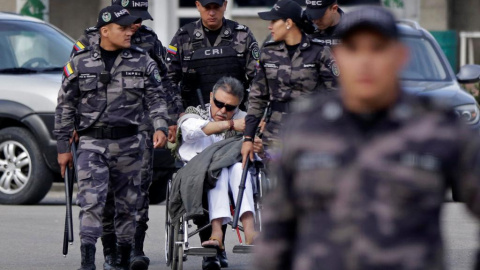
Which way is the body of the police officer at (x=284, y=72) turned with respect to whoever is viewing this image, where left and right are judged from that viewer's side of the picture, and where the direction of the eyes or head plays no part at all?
facing the viewer and to the left of the viewer

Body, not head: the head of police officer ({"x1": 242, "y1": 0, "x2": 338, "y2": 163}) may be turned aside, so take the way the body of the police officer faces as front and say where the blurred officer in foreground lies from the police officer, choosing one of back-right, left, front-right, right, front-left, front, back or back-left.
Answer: front-left

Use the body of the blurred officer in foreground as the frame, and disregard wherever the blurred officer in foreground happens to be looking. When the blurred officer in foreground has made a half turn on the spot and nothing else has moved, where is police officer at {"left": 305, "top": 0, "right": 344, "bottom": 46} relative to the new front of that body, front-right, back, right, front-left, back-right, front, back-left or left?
front

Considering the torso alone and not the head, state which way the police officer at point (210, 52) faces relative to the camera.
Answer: toward the camera

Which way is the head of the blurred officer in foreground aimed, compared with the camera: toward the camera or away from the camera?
toward the camera

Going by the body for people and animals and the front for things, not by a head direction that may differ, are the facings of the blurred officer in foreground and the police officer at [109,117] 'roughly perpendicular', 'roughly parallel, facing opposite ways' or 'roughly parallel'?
roughly parallel

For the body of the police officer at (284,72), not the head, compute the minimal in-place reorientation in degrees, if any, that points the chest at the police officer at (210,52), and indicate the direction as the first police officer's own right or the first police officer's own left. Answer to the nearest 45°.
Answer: approximately 90° to the first police officer's own right

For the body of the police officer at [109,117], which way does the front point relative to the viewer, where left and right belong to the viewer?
facing the viewer

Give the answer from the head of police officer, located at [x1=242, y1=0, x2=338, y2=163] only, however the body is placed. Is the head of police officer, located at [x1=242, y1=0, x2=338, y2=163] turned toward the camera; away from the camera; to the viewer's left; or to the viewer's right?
to the viewer's left

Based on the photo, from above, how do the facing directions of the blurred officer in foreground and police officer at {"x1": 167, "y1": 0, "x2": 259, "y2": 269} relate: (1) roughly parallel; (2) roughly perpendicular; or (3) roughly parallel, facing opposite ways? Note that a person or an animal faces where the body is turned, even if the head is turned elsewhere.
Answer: roughly parallel
